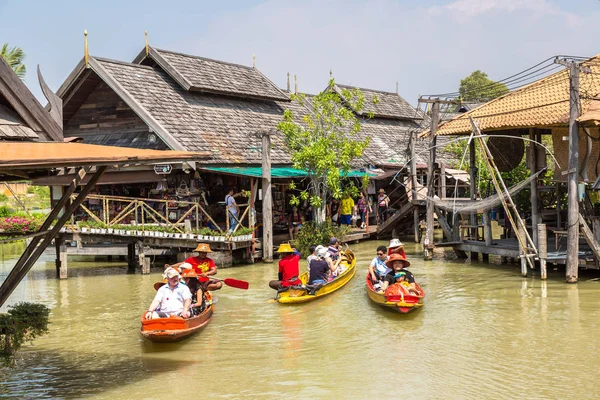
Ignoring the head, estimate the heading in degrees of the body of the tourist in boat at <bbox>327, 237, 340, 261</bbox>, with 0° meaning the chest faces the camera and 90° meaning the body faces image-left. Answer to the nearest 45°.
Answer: approximately 45°

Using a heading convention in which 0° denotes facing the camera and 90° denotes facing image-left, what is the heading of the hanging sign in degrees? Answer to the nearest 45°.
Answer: approximately 0°

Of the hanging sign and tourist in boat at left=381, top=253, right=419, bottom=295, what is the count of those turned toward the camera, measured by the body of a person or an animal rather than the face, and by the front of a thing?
2

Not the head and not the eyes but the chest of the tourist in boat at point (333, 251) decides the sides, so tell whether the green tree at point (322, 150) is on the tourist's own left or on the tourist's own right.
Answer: on the tourist's own right

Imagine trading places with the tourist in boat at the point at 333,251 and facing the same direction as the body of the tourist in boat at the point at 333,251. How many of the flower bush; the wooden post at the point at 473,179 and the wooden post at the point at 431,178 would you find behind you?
2

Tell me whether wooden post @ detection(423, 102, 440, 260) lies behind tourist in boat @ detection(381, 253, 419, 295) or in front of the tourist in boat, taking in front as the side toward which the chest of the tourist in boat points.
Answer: behind

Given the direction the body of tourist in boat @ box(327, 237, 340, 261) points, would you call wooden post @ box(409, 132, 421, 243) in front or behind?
behind

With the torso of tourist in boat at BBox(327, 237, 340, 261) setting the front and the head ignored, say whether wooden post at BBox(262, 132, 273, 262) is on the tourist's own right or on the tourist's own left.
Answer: on the tourist's own right

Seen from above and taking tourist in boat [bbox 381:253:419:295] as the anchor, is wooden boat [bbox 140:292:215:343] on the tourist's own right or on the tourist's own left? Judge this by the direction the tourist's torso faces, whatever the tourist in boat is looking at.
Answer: on the tourist's own right

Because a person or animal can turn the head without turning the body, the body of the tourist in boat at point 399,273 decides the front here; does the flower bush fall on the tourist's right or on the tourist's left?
on the tourist's right
